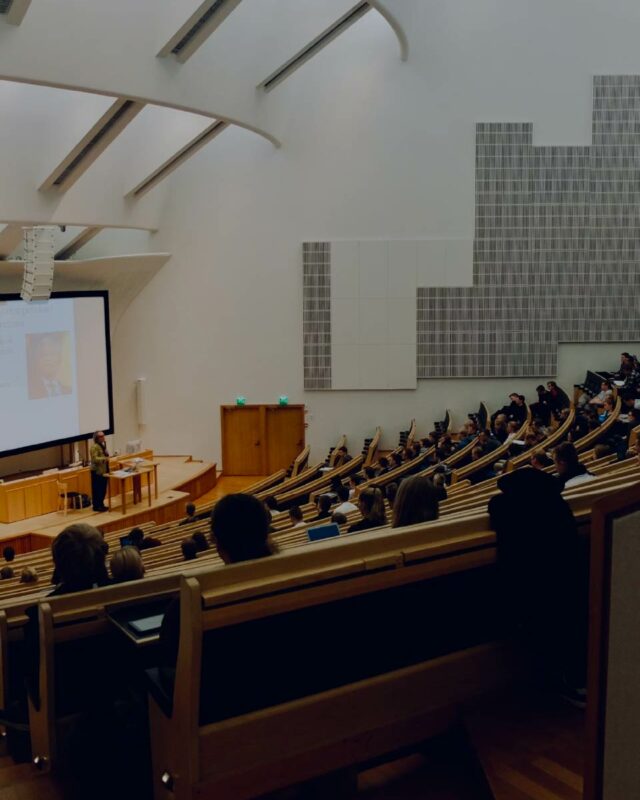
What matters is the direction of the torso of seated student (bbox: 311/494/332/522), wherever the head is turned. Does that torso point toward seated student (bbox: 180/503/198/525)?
yes

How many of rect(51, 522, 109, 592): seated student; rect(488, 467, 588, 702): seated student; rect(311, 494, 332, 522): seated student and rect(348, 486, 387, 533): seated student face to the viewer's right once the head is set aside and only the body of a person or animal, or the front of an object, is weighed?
0

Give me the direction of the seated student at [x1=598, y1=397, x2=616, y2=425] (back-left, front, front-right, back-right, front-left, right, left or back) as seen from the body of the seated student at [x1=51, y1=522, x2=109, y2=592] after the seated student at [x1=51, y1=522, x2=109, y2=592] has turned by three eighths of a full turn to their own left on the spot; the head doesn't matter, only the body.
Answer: back

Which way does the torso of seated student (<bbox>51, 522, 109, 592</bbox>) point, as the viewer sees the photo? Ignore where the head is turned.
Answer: away from the camera

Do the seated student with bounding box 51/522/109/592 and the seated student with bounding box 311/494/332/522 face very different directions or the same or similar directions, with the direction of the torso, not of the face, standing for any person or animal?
same or similar directions

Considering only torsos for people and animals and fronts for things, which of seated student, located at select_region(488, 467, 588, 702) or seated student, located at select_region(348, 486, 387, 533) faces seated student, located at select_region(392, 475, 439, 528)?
seated student, located at select_region(488, 467, 588, 702)

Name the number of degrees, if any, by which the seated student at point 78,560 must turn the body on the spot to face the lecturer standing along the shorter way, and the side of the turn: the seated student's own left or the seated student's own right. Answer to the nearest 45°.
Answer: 0° — they already face them

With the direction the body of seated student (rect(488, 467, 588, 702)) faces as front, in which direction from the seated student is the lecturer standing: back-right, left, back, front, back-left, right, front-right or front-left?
front

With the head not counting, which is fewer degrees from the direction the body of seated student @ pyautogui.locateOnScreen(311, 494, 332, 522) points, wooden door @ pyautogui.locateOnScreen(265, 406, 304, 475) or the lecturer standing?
the lecturer standing

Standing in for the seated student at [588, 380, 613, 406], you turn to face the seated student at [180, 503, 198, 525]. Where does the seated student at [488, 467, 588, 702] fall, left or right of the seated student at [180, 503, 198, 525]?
left

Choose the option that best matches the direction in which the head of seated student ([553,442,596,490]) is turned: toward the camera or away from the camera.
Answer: away from the camera

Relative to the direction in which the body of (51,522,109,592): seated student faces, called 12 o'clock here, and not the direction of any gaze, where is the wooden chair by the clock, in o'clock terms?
The wooden chair is roughly at 12 o'clock from the seated student.

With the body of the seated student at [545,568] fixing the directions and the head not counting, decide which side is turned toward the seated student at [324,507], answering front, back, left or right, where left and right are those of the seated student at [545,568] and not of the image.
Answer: front

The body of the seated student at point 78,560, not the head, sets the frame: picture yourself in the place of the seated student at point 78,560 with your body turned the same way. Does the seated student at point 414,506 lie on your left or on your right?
on your right

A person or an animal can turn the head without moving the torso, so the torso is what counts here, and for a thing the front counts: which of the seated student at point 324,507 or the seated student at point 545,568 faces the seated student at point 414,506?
the seated student at point 545,568

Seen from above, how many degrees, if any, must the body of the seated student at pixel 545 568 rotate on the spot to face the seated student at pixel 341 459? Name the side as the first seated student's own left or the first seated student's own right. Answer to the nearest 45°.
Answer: approximately 45° to the first seated student's own right
